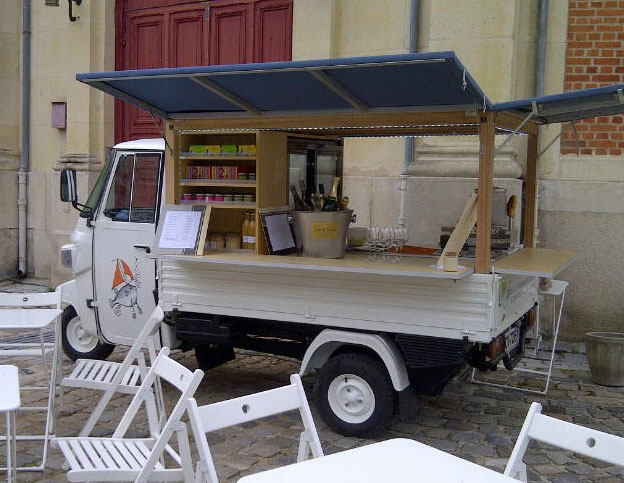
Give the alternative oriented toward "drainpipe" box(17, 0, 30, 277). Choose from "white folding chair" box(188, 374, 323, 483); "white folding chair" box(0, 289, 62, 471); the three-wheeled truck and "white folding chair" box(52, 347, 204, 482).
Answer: the three-wheeled truck

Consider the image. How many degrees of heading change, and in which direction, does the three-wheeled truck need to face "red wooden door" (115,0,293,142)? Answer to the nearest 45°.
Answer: approximately 45° to its right

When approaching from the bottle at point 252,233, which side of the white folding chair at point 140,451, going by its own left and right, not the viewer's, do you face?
right

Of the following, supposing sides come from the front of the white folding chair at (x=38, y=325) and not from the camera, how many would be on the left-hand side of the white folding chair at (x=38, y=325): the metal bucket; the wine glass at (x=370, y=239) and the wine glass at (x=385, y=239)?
3

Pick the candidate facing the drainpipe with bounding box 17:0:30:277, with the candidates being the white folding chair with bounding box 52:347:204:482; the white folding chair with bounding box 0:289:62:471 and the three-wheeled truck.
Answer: the three-wheeled truck

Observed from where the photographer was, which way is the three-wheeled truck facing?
facing away from the viewer and to the left of the viewer

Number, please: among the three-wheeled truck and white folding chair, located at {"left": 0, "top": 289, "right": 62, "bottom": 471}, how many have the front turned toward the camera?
1

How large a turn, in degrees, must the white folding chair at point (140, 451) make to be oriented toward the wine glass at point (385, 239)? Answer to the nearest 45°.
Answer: approximately 180°

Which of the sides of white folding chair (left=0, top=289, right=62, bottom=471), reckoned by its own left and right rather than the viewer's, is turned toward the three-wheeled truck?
left

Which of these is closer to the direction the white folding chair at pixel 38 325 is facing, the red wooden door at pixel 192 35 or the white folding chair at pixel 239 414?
the white folding chair
